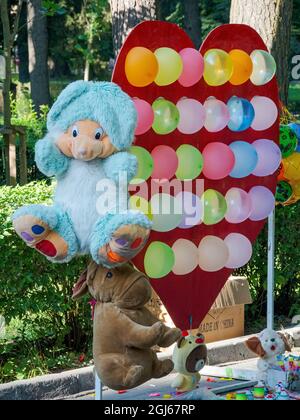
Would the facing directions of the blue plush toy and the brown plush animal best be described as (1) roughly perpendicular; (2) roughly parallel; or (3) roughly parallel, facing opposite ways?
roughly perpendicular

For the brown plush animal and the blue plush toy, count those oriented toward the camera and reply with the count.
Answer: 1

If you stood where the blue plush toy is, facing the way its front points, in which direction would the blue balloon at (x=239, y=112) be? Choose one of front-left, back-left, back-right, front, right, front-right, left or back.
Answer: back-left

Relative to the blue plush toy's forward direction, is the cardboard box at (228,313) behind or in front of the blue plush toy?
behind

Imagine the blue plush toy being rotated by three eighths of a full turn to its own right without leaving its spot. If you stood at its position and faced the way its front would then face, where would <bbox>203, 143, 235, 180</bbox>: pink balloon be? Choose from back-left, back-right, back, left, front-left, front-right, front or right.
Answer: right

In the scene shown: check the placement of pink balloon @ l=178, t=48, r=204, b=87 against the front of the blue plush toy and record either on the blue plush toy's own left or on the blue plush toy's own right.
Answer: on the blue plush toy's own left

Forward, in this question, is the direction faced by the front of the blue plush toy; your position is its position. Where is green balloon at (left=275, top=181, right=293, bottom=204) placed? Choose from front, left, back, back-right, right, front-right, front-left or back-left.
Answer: back-left

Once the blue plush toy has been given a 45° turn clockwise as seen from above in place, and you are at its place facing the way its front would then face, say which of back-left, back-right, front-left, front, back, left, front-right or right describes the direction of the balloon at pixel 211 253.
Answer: back

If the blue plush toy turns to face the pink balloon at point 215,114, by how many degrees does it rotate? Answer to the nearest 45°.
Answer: approximately 135° to its left

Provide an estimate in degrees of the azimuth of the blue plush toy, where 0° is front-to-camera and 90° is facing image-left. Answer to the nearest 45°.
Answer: approximately 0°
